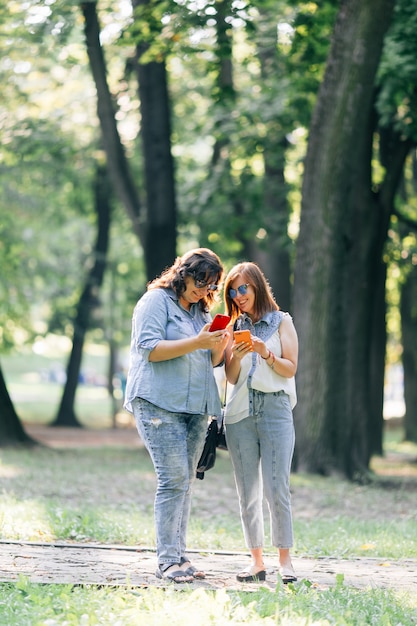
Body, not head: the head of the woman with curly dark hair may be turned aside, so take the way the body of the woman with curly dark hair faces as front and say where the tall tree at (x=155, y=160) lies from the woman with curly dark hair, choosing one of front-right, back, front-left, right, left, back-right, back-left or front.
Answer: back-left

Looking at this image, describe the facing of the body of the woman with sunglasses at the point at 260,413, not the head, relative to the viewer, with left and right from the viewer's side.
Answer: facing the viewer and to the left of the viewer

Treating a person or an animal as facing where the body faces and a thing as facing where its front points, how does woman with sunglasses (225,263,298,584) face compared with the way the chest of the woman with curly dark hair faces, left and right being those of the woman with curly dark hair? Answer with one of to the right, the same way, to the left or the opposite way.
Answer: to the right

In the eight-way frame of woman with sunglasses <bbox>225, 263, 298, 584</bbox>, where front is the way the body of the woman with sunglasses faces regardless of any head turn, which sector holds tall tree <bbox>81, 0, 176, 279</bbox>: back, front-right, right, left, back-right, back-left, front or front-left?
back-right

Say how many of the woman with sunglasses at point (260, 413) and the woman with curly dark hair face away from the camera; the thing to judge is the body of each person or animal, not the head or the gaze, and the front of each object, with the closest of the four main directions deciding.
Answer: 0

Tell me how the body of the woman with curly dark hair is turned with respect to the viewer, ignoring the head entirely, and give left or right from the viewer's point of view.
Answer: facing the viewer and to the right of the viewer
